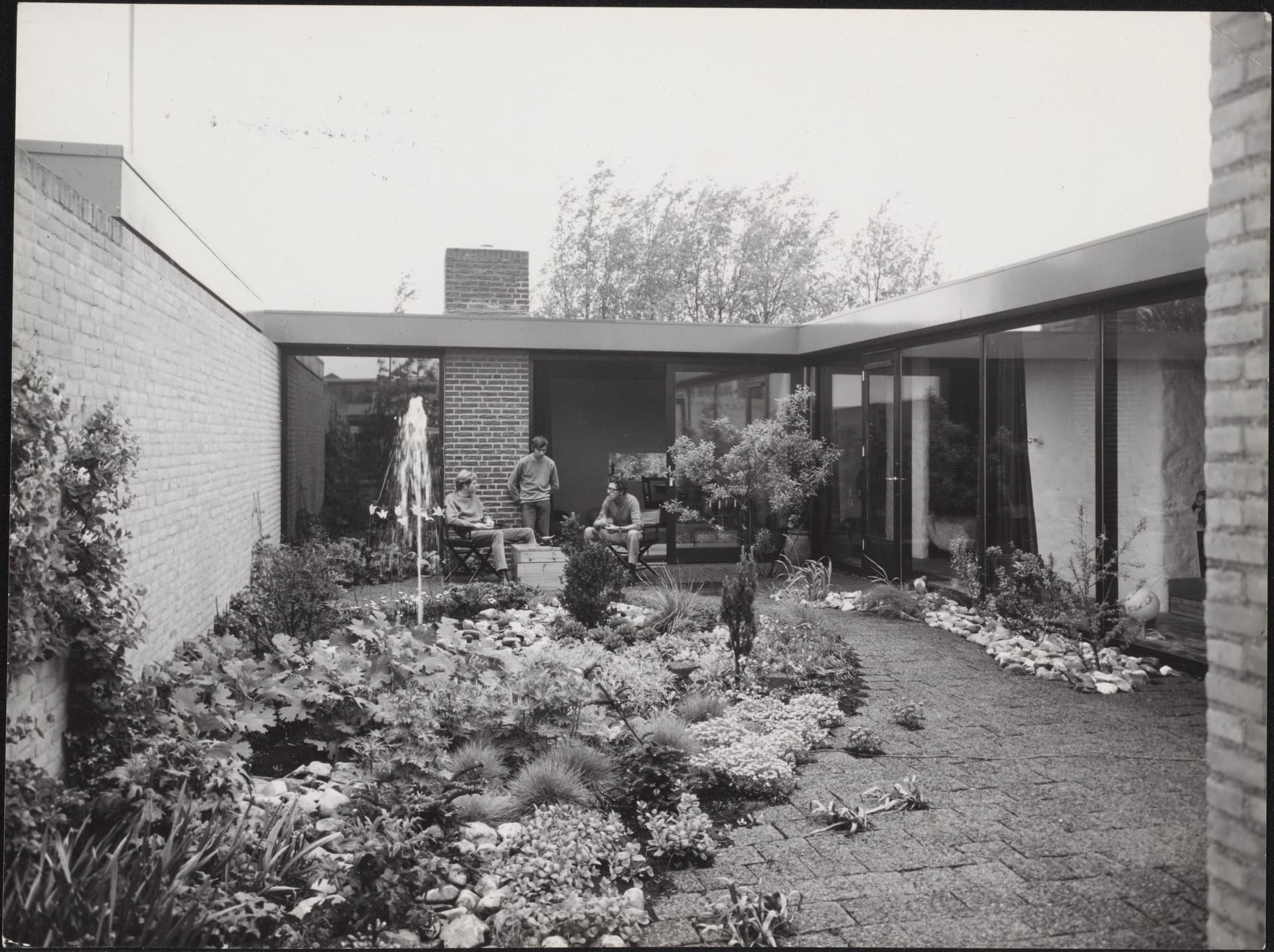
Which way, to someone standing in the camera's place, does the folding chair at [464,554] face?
facing to the right of the viewer

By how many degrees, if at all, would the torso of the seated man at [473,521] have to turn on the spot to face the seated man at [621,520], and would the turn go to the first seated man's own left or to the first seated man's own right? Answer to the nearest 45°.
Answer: approximately 45° to the first seated man's own left

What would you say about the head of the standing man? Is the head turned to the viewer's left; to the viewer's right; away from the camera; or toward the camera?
toward the camera

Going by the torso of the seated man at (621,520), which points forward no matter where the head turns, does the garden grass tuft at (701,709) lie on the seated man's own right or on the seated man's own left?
on the seated man's own left

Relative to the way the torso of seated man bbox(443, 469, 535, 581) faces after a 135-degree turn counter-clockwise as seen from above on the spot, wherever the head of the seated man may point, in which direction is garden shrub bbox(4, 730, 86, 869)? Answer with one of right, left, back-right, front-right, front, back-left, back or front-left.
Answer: back

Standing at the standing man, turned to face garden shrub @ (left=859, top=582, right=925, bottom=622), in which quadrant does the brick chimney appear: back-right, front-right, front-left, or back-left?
back-left

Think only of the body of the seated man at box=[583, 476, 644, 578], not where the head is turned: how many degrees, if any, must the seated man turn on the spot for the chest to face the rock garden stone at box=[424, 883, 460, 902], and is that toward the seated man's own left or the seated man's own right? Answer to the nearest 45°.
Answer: approximately 45° to the seated man's own left

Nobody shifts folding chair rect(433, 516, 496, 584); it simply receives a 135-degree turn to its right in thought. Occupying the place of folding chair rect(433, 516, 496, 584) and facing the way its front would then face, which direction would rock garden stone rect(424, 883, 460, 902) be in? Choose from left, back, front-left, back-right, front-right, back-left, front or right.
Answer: front-left

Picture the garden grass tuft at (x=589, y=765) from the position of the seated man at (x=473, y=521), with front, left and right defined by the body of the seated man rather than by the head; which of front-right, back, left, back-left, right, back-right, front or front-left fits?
front-right

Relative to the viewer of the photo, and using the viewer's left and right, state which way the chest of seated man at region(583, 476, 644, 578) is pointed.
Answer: facing the viewer and to the left of the viewer

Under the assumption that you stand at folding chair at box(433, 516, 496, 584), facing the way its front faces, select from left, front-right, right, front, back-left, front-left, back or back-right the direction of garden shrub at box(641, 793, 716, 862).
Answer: right

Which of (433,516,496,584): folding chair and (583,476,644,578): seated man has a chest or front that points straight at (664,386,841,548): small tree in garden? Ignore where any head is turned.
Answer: the folding chair

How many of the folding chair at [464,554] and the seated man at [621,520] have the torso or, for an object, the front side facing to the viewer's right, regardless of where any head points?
1

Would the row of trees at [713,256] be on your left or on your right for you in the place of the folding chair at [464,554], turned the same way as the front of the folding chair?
on your left

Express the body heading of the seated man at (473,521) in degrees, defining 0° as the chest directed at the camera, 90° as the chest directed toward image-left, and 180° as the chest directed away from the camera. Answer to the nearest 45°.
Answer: approximately 315°

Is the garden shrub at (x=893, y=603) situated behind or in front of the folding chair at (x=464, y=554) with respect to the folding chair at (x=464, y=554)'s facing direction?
in front
